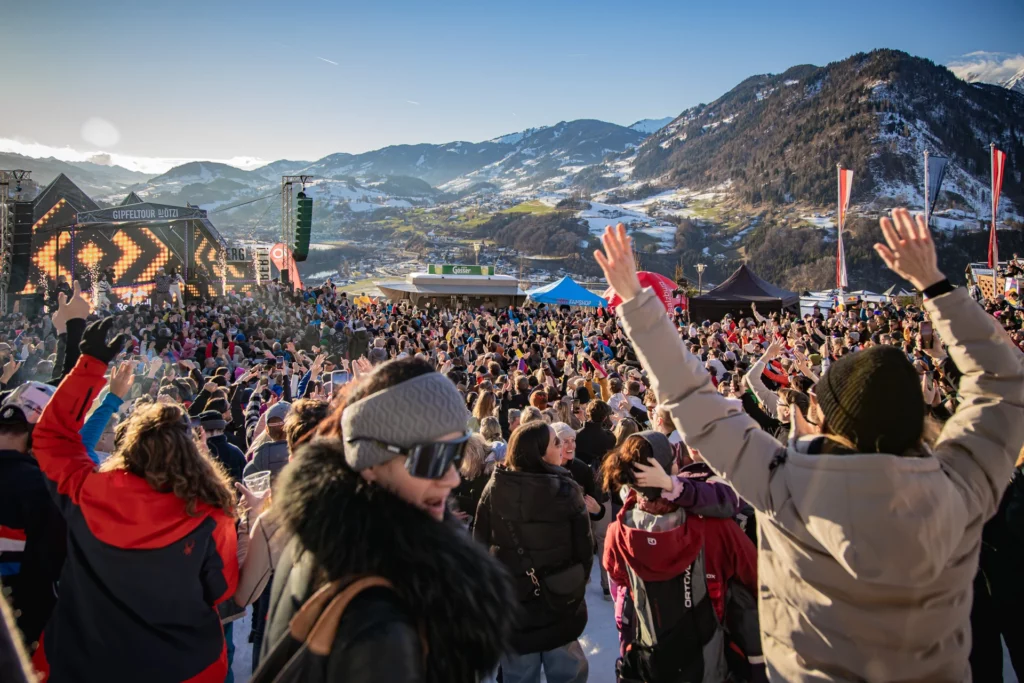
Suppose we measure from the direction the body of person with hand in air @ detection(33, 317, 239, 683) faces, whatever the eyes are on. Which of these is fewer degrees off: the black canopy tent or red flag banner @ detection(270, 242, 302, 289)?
the red flag banner

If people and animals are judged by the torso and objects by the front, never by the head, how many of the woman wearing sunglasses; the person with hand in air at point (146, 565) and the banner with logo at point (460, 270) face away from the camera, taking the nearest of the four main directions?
1

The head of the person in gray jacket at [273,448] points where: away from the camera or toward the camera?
away from the camera

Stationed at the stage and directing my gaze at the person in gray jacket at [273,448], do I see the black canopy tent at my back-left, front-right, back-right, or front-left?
front-left

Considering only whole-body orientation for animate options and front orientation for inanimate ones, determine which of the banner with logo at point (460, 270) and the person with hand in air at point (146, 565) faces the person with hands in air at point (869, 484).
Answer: the banner with logo

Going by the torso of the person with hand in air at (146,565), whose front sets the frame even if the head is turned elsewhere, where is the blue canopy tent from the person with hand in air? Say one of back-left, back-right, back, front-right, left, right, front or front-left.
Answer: front-right

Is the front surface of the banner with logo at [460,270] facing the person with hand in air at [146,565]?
yes

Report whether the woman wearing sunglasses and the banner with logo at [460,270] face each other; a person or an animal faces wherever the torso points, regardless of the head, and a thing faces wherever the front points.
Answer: no

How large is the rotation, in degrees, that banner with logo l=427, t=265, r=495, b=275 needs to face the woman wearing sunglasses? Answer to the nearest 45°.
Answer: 0° — it already faces them

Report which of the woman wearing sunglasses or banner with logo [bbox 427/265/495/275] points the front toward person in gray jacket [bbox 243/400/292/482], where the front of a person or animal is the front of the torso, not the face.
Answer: the banner with logo

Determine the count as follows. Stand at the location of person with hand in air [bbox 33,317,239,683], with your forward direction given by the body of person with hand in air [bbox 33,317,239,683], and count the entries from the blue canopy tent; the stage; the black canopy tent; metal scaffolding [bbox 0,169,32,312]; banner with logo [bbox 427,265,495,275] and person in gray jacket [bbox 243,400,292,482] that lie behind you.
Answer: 0

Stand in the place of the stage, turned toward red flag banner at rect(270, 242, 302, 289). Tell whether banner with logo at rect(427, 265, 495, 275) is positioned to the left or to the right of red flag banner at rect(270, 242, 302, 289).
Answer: left

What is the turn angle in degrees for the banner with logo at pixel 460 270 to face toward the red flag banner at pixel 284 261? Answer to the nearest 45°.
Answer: approximately 45° to its right

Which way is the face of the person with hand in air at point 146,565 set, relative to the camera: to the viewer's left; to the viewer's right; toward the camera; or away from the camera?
away from the camera

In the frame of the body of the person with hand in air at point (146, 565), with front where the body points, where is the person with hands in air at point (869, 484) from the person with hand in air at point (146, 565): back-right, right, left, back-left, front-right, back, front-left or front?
back-right

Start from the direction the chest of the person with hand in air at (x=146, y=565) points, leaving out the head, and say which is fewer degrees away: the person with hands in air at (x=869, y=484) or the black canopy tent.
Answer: the black canopy tent

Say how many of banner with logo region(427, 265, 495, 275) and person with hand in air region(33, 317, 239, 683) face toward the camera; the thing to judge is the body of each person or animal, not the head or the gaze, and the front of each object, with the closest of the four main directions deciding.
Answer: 1

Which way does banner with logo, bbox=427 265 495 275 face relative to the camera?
toward the camera

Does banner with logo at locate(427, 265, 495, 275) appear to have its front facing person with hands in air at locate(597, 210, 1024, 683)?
yes

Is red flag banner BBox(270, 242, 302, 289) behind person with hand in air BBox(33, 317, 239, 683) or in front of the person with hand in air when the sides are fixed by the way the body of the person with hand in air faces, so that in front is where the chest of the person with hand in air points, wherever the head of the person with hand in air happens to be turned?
in front

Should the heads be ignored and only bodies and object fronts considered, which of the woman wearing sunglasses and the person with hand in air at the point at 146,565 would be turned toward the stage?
the person with hand in air

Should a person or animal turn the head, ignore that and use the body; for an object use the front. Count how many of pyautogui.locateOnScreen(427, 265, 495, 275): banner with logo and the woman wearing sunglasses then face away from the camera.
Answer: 0

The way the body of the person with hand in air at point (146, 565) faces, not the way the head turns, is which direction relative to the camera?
away from the camera
